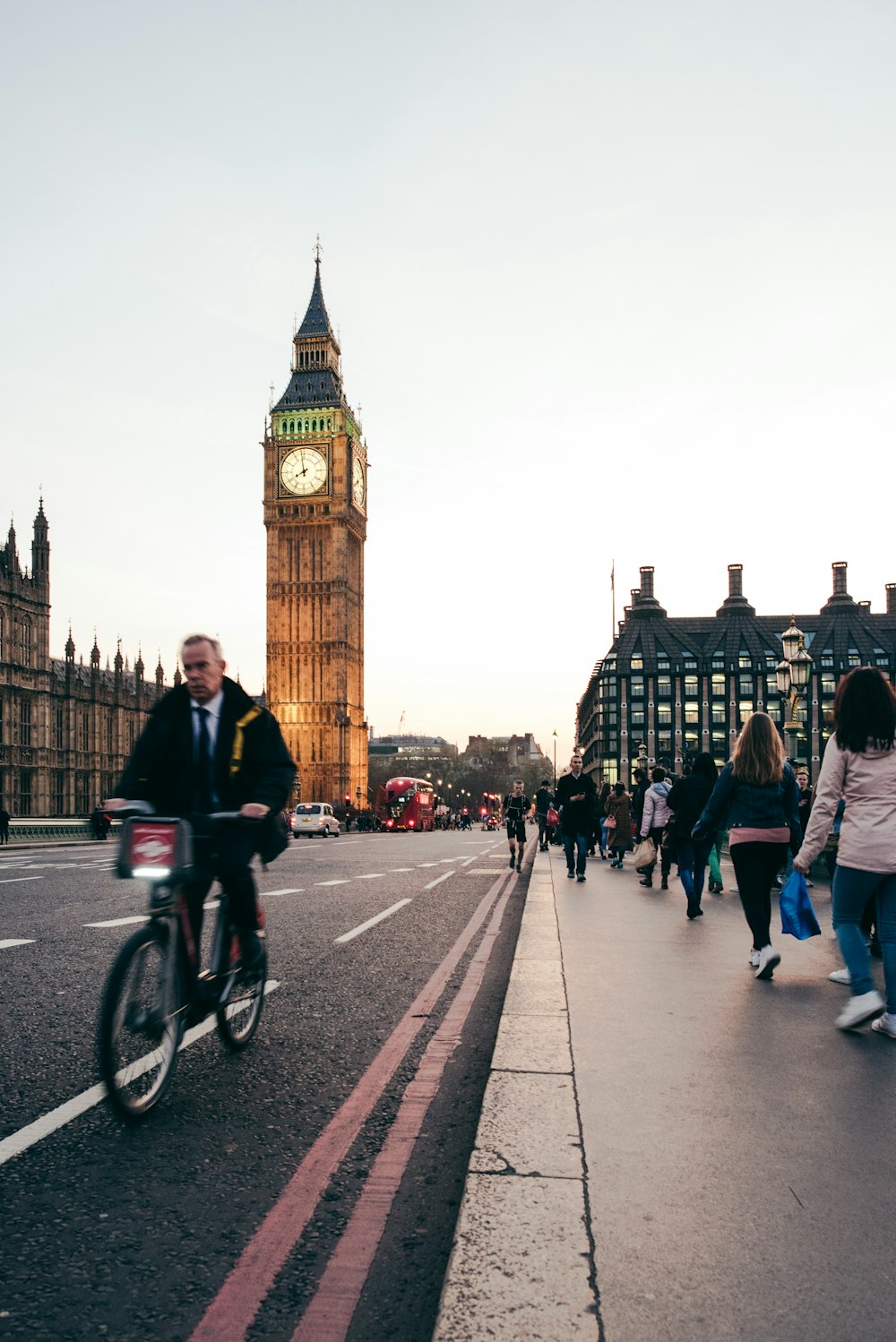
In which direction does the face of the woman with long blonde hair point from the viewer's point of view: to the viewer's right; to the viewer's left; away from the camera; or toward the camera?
away from the camera

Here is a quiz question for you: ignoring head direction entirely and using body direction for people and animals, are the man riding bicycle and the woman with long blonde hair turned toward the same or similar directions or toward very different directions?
very different directions

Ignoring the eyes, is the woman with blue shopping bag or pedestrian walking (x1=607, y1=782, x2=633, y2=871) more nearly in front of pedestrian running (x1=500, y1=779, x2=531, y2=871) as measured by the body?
the woman with blue shopping bag

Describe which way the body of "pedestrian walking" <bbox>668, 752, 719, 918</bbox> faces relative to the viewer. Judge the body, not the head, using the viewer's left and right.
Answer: facing away from the viewer

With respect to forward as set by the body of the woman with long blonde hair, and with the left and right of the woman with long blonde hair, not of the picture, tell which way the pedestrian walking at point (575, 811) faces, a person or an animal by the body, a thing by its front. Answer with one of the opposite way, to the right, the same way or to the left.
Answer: the opposite way

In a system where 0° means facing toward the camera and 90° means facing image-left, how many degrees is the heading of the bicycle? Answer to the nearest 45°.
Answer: approximately 45°

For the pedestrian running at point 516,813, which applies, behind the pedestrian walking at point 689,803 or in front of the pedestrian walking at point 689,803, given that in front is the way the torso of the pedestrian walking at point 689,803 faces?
in front

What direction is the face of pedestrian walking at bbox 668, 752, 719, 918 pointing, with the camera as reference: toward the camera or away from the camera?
away from the camera

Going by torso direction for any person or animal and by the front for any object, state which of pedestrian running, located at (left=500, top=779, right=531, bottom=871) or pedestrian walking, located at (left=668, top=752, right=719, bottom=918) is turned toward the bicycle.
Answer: pedestrian running, located at (left=500, top=779, right=531, bottom=871)

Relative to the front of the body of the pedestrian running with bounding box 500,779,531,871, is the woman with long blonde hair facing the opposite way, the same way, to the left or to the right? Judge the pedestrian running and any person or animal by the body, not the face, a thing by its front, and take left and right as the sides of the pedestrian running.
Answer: the opposite way

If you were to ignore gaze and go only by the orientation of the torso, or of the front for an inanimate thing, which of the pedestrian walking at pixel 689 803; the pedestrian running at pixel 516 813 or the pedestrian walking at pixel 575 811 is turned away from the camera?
the pedestrian walking at pixel 689 803
